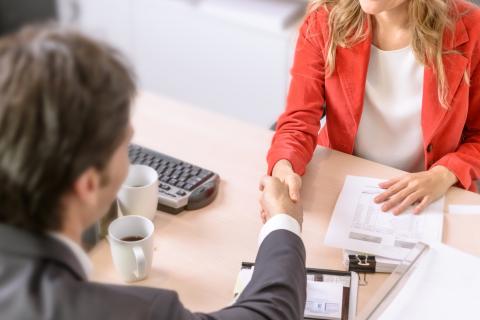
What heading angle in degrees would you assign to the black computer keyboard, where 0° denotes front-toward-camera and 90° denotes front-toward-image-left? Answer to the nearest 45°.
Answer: approximately 45°

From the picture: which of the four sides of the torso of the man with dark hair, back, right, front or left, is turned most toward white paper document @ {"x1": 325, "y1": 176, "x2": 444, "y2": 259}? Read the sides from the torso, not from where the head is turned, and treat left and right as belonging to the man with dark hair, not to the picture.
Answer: front

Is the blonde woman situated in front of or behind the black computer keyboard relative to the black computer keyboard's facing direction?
behind

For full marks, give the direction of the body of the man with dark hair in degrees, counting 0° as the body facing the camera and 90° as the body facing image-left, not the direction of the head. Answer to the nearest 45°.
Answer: approximately 225°

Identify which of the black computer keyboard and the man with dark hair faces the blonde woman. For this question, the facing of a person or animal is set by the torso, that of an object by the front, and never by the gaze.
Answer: the man with dark hair

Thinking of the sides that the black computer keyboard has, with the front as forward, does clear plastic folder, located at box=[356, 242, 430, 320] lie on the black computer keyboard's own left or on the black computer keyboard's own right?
on the black computer keyboard's own left

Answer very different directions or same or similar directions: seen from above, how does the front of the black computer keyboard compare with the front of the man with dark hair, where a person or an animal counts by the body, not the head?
very different directions

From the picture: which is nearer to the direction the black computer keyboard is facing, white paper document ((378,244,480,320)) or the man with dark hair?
the man with dark hair

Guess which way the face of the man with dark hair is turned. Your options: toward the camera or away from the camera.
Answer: away from the camera
